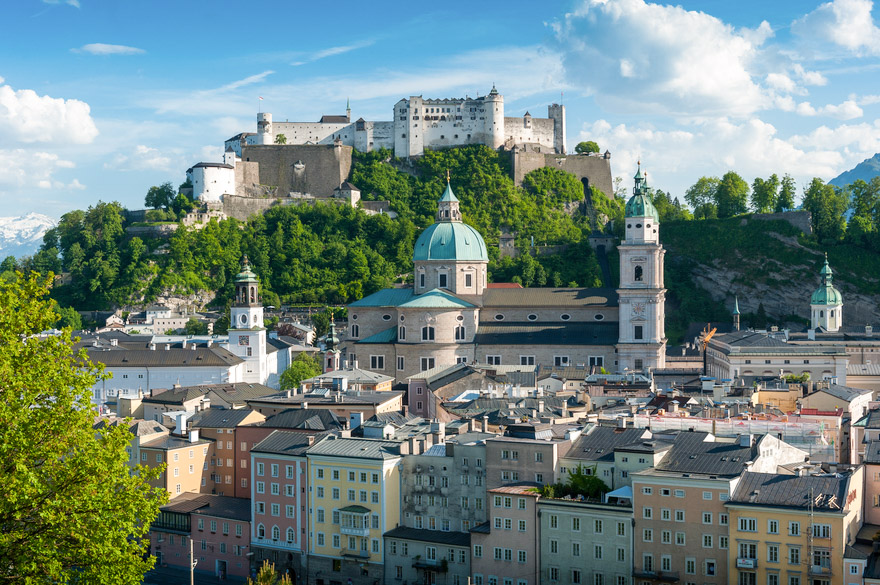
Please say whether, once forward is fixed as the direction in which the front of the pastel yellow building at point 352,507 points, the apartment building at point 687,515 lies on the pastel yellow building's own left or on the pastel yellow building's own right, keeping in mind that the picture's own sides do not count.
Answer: on the pastel yellow building's own left

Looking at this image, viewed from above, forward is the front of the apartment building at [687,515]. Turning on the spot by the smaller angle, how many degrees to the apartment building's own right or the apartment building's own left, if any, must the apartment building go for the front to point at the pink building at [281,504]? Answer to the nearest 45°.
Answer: approximately 90° to the apartment building's own right

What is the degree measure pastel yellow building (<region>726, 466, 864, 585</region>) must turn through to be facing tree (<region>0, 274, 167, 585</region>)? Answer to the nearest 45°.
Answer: approximately 45° to its right

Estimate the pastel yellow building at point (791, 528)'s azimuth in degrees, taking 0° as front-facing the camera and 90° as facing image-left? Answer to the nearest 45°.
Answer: approximately 0°

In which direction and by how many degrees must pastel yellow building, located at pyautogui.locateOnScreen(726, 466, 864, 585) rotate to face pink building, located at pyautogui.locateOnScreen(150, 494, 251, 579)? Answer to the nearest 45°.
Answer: approximately 90° to its right

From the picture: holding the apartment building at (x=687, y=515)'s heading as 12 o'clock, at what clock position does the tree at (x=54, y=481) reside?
The tree is roughly at 1 o'clock from the apartment building.

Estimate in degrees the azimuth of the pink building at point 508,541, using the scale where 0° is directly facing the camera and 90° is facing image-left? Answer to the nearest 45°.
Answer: approximately 0°
